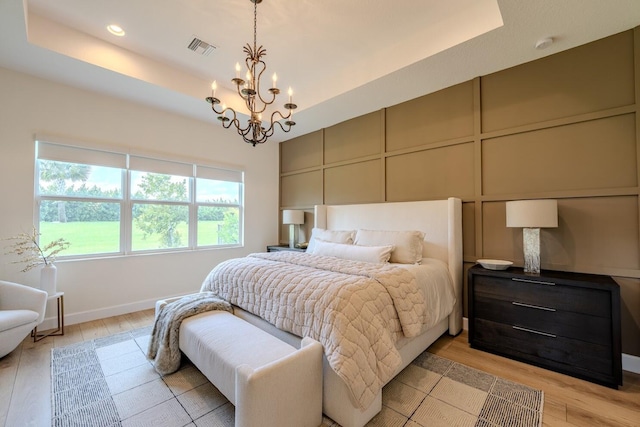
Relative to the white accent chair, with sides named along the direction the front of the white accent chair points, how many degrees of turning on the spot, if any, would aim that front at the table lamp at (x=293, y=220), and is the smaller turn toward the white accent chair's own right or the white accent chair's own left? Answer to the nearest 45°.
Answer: approximately 45° to the white accent chair's own left

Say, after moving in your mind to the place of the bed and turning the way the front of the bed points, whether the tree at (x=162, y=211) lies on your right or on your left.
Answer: on your right

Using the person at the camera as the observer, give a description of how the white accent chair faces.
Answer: facing the viewer and to the right of the viewer

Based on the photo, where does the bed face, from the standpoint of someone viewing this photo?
facing the viewer and to the left of the viewer

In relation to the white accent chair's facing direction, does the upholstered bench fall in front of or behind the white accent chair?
in front

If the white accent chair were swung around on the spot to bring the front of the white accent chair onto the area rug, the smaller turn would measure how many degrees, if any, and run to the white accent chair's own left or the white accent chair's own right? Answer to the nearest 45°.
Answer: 0° — it already faces it

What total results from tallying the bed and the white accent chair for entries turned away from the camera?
0

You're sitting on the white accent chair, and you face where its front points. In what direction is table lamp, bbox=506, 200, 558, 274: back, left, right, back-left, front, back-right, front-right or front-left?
front

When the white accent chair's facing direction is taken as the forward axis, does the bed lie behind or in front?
in front

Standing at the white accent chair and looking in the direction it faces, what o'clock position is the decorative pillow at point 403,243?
The decorative pillow is roughly at 12 o'clock from the white accent chair.

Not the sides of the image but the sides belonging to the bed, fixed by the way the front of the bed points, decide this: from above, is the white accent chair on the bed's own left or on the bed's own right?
on the bed's own right

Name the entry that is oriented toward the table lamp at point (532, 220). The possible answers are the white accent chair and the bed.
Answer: the white accent chair
